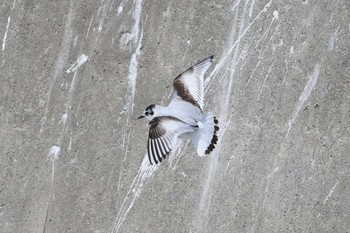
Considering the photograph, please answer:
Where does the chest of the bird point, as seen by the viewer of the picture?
to the viewer's left
